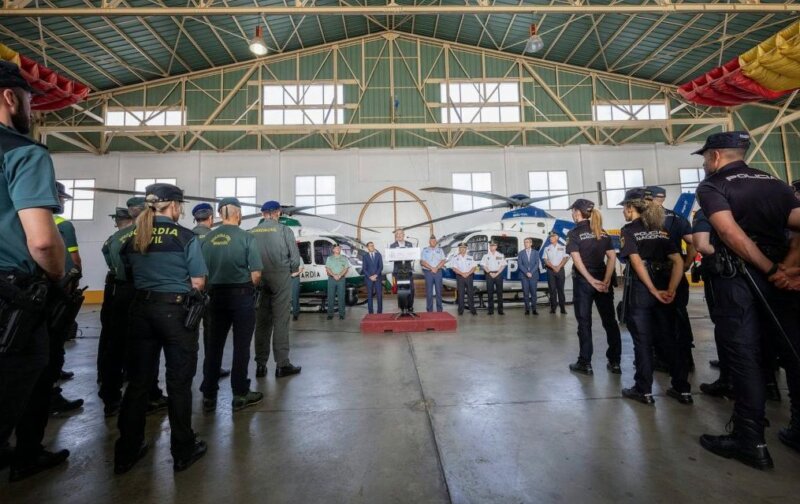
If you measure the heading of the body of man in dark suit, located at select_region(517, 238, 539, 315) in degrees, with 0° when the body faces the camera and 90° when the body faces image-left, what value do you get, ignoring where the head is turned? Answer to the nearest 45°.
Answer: approximately 0°

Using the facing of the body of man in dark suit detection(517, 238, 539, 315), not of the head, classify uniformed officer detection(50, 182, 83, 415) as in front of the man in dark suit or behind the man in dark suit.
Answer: in front

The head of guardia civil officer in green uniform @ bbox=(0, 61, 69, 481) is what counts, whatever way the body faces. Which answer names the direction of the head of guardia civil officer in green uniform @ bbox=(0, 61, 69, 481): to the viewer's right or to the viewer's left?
to the viewer's right

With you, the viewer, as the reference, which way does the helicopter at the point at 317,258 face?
facing the viewer and to the right of the viewer

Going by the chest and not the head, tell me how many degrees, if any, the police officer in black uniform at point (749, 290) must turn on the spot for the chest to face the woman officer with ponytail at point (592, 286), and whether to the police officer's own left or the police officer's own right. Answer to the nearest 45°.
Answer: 0° — they already face them

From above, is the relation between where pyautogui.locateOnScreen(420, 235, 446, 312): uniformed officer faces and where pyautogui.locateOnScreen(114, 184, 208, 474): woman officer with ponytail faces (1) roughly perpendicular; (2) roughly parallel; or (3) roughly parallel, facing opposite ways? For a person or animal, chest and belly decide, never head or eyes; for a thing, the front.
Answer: roughly parallel, facing opposite ways

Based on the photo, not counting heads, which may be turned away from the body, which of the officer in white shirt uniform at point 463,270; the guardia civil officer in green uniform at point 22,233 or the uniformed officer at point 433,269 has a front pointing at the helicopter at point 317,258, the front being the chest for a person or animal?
the guardia civil officer in green uniform

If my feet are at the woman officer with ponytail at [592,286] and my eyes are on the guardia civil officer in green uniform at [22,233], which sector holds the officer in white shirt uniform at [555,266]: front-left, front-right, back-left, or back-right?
back-right

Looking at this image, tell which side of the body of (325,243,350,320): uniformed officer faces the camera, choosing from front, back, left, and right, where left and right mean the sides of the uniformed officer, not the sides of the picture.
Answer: front

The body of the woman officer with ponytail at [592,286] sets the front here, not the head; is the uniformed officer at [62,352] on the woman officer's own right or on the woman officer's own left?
on the woman officer's own left

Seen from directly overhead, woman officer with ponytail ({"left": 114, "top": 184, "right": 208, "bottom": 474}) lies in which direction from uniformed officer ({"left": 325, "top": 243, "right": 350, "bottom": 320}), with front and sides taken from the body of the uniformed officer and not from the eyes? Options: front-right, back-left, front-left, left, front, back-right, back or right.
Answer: front

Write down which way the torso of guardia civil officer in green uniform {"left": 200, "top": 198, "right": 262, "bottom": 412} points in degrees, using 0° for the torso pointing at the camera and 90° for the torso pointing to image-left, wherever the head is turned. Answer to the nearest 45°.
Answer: approximately 225°

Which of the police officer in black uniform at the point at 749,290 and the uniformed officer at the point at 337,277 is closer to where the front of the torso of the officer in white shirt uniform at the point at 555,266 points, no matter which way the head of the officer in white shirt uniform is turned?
the police officer in black uniform

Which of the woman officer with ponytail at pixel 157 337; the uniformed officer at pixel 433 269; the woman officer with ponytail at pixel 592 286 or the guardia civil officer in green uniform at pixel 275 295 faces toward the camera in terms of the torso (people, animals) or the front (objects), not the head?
the uniformed officer

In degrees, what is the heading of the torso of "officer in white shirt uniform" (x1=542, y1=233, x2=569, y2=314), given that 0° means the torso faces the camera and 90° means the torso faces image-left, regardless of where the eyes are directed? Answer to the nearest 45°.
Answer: approximately 0°

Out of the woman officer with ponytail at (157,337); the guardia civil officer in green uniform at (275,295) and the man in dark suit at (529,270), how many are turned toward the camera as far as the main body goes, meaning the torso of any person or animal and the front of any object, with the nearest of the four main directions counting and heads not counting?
1

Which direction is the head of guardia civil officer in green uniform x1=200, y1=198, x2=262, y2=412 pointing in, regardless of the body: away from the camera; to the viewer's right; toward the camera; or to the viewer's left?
away from the camera

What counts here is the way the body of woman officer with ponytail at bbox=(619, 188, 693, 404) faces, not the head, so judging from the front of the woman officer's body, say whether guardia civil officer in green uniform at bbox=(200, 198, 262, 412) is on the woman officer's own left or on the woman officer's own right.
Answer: on the woman officer's own left

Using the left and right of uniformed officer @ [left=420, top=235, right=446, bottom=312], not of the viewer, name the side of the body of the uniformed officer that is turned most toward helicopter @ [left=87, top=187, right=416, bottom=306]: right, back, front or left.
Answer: right

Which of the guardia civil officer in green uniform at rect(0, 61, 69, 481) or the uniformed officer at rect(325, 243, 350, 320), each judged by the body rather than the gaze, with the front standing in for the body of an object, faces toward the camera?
the uniformed officer

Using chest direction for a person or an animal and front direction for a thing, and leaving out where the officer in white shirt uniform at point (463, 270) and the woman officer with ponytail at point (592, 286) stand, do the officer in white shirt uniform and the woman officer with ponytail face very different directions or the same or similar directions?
very different directions

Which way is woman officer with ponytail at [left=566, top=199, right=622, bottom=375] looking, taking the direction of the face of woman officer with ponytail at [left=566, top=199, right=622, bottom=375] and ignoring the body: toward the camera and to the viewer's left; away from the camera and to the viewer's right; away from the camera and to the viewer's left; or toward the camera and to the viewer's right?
away from the camera and to the viewer's left
